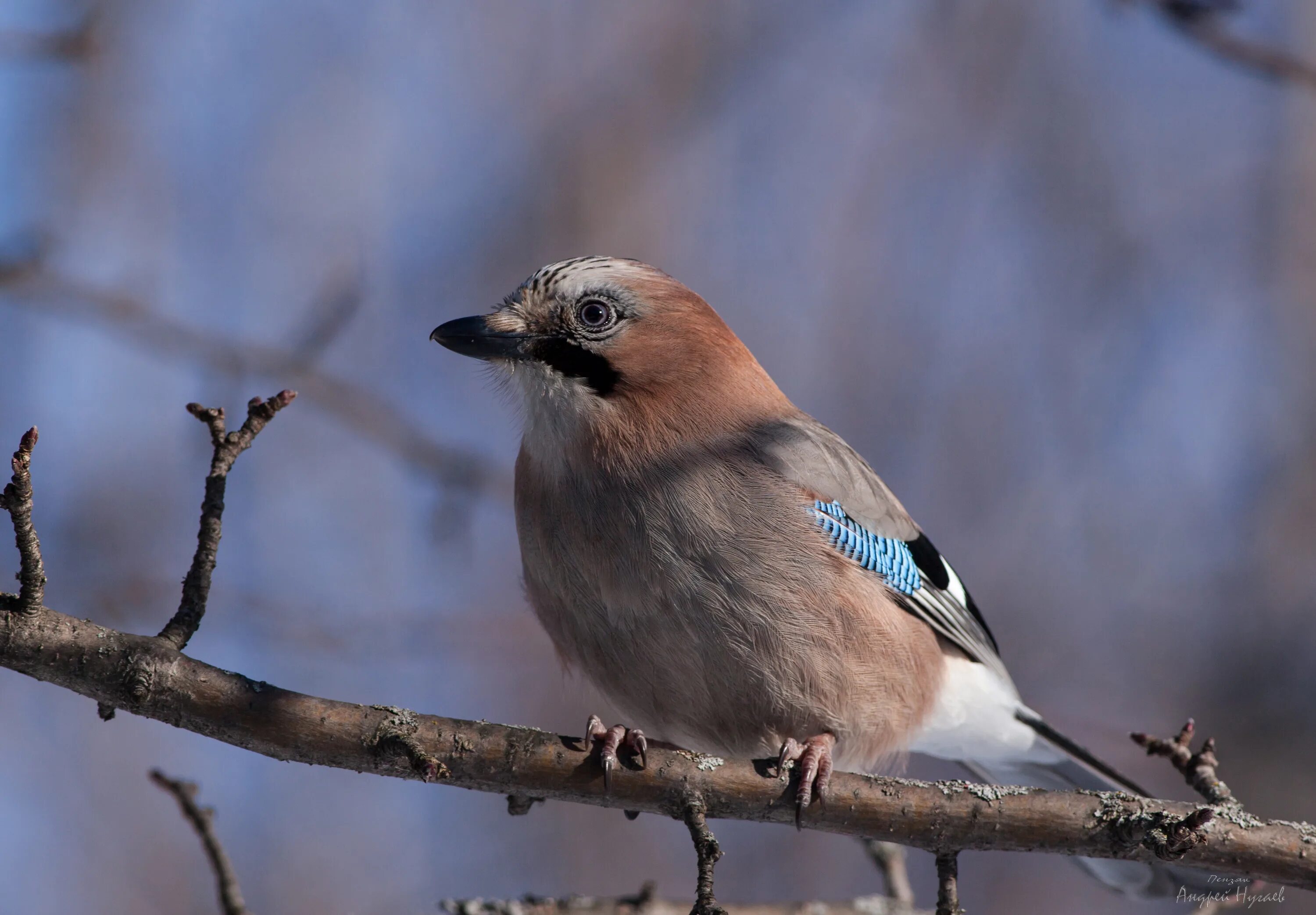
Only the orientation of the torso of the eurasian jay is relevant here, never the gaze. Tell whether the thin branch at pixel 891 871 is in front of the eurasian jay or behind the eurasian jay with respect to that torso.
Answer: behind

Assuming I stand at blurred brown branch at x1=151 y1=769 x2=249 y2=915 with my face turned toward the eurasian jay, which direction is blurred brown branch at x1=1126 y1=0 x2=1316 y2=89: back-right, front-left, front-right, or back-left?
front-left

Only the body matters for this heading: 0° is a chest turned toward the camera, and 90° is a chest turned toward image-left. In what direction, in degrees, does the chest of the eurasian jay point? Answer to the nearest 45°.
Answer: approximately 45°
